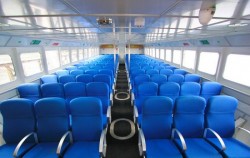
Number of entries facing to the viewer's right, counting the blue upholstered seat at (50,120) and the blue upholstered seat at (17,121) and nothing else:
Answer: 0

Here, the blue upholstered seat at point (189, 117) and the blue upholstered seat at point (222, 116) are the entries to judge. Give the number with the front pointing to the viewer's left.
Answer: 0
